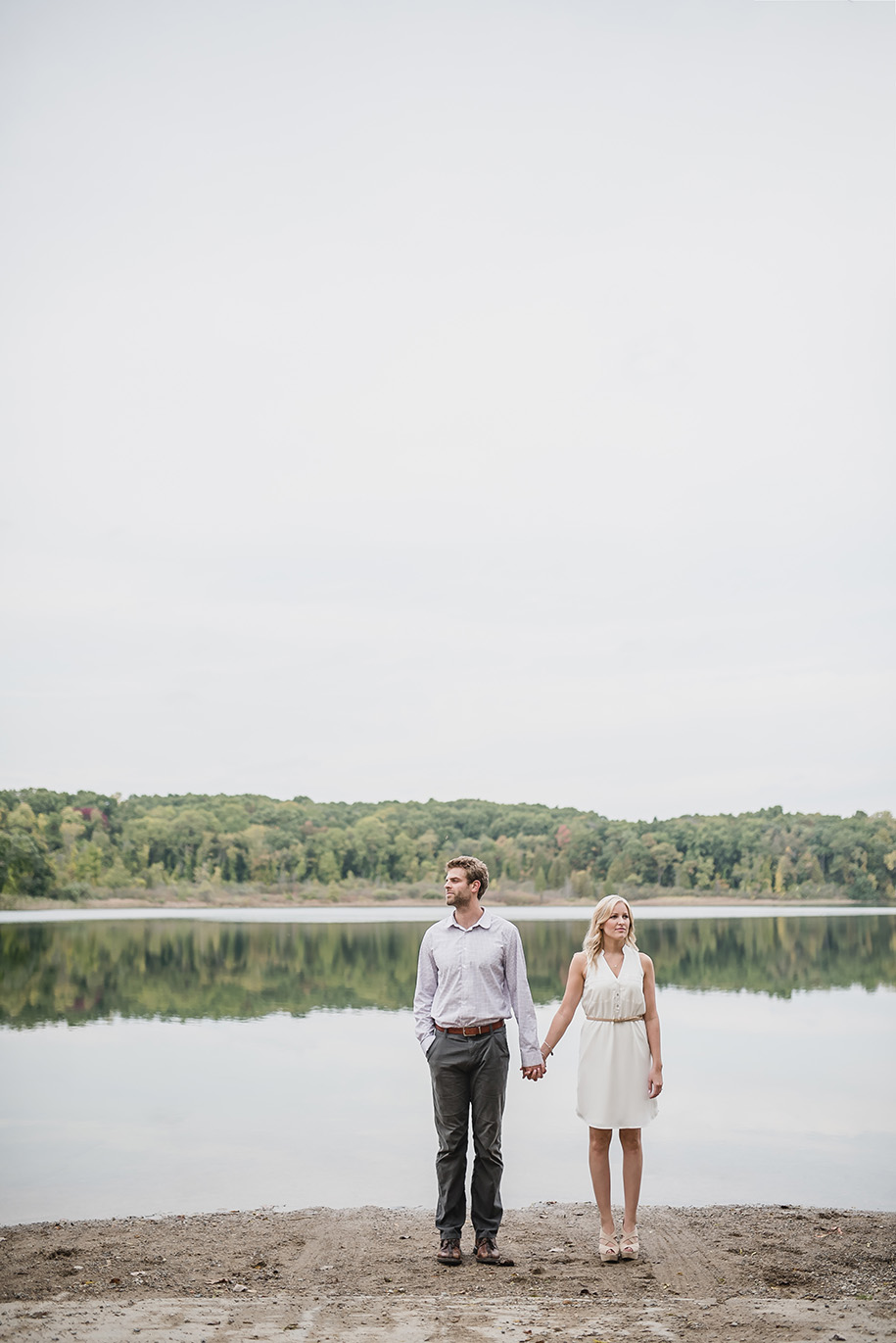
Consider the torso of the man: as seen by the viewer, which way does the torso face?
toward the camera

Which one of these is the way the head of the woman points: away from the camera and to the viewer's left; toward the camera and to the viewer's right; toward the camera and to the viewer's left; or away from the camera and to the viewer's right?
toward the camera and to the viewer's right

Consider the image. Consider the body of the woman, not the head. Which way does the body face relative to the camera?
toward the camera

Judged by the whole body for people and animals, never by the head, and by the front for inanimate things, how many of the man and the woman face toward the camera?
2

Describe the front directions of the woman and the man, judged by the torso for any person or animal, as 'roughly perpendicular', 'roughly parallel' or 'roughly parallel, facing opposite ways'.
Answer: roughly parallel

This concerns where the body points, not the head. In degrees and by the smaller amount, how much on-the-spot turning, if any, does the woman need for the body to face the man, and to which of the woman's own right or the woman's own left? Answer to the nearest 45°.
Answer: approximately 90° to the woman's own right

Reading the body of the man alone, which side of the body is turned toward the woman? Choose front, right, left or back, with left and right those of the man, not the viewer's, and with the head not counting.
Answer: left
